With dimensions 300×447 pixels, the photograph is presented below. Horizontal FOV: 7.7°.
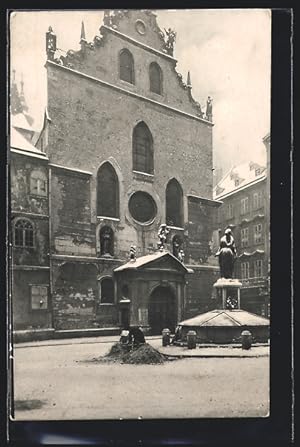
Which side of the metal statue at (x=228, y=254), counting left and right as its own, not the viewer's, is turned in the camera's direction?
front

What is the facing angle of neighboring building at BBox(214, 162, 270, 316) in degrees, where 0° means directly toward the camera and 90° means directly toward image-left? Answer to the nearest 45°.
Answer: approximately 45°

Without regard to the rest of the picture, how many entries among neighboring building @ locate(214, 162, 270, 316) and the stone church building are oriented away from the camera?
0

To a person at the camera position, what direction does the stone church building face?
facing the viewer and to the right of the viewer
